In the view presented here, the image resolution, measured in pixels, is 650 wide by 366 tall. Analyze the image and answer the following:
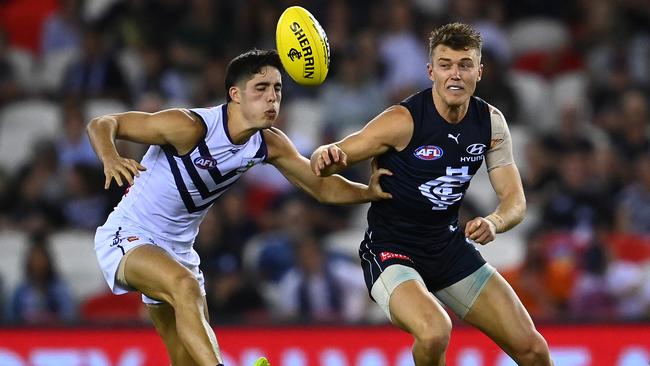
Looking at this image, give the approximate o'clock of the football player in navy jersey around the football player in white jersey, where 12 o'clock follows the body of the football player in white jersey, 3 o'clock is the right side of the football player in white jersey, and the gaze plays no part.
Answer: The football player in navy jersey is roughly at 11 o'clock from the football player in white jersey.
